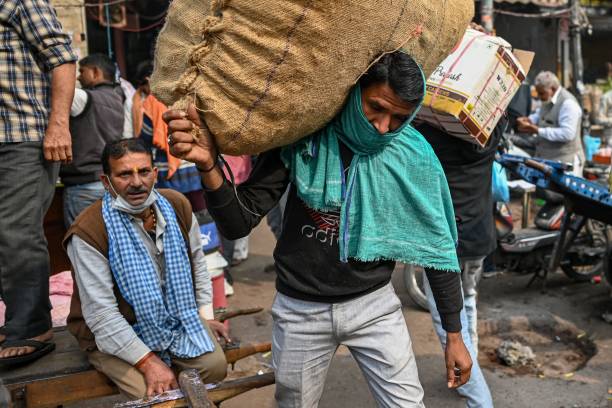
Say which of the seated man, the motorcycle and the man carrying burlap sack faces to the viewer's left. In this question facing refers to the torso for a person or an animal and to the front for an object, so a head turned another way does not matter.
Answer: the motorcycle

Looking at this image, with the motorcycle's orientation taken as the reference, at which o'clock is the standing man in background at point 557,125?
The standing man in background is roughly at 3 o'clock from the motorcycle.

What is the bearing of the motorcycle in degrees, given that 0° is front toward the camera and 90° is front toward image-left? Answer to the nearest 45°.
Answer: approximately 90°

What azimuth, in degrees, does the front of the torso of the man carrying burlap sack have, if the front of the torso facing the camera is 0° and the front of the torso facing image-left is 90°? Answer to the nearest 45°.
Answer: approximately 0°

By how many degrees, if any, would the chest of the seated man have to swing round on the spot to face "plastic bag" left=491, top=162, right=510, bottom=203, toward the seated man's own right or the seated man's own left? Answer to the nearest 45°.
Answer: approximately 90° to the seated man's own left

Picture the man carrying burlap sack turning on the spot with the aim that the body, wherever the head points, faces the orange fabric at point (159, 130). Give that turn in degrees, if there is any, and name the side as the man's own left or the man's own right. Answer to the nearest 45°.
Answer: approximately 135° to the man's own right
